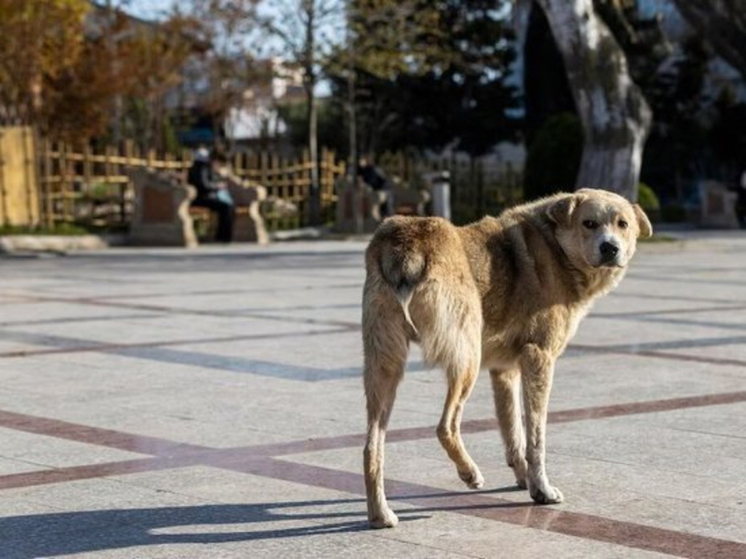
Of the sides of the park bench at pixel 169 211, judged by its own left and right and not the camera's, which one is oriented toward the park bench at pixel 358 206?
left

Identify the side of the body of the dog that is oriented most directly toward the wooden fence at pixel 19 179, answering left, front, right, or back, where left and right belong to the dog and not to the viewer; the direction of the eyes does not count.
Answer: left

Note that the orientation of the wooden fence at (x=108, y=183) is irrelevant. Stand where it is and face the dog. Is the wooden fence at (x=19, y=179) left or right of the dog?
right

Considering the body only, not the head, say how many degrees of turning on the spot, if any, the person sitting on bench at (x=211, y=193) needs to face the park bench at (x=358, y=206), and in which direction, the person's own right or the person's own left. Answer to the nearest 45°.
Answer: approximately 45° to the person's own left

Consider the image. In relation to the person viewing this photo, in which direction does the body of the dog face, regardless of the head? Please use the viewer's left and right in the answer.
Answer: facing away from the viewer and to the right of the viewer

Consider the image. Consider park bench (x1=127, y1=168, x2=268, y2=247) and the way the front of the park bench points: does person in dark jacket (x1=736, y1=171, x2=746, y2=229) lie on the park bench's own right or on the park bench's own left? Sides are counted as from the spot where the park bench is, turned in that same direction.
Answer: on the park bench's own left

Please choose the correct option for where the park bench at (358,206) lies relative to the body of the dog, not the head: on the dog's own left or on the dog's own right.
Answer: on the dog's own left

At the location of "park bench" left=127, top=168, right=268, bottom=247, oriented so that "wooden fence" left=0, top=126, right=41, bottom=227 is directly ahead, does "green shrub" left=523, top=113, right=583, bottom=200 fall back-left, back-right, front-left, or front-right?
back-right
